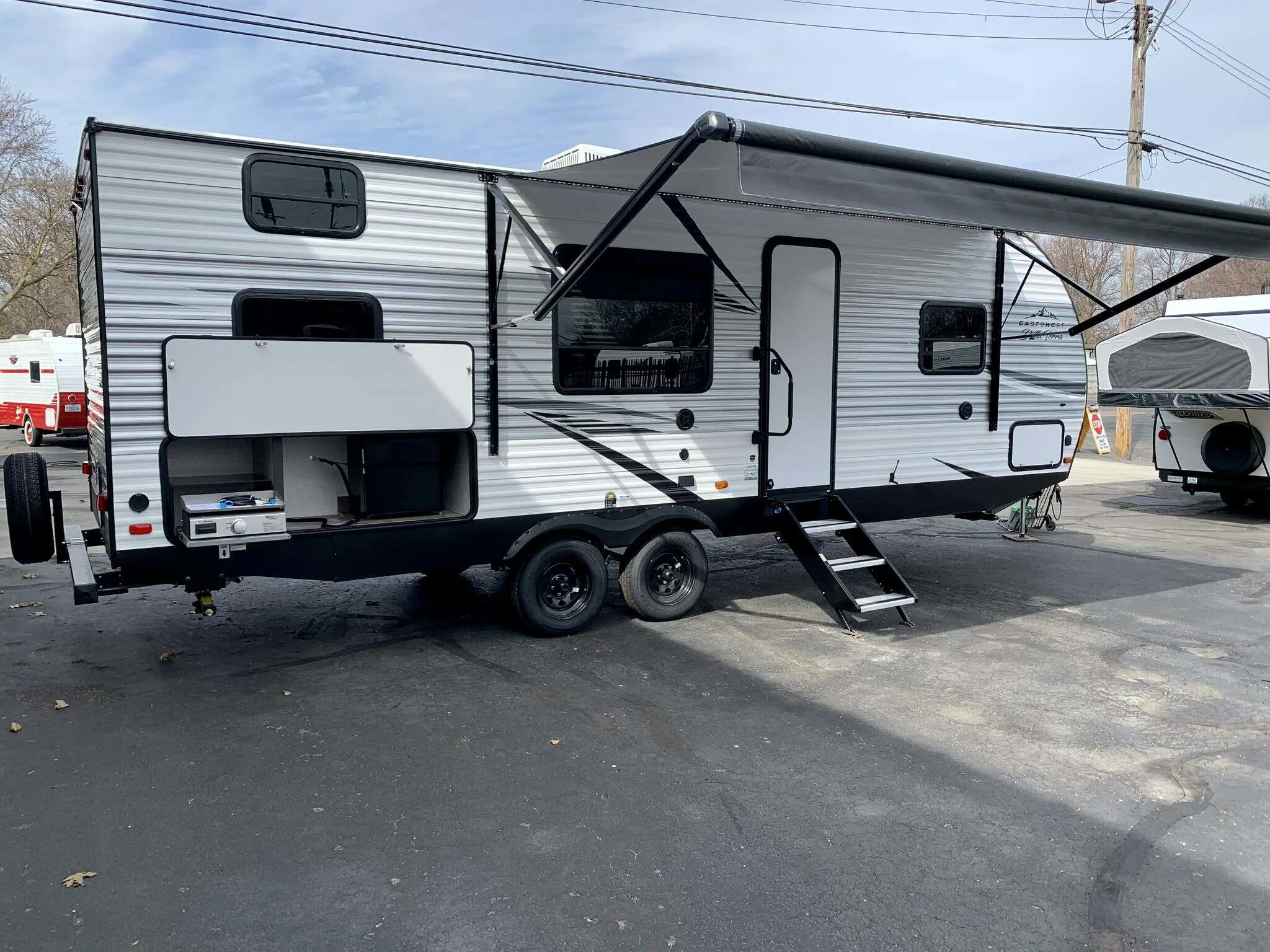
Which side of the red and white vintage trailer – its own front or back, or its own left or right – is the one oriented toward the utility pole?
back

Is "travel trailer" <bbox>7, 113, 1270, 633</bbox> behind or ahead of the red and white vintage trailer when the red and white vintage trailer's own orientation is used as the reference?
behind

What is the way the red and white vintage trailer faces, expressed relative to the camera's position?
facing away from the viewer and to the left of the viewer

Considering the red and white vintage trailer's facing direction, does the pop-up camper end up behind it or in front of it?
behind

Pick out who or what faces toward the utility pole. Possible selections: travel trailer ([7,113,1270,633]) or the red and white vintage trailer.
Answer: the travel trailer

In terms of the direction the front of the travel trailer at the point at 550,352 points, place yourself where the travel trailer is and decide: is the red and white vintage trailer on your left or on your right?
on your left

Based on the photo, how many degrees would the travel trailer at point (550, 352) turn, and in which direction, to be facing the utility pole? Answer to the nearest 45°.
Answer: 0° — it already faces it
